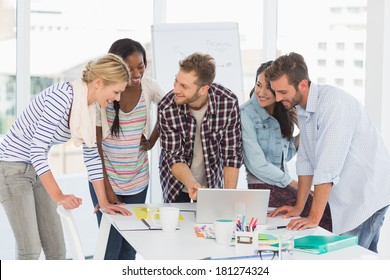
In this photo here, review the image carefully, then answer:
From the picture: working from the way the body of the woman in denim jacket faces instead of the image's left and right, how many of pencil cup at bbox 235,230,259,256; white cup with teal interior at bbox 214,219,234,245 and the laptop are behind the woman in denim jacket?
0

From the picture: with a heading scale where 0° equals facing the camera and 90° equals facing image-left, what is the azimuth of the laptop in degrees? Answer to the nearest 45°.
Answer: approximately 180°

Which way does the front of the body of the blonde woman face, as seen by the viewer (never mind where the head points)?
to the viewer's right

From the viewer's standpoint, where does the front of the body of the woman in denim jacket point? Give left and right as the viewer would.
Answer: facing the viewer and to the right of the viewer

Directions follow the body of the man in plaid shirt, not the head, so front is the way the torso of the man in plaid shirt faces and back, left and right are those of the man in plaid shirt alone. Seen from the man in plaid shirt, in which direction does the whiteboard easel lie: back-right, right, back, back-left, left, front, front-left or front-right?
back

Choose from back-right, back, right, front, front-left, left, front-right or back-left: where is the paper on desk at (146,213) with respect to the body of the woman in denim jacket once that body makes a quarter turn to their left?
back

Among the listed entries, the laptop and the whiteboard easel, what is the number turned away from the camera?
1

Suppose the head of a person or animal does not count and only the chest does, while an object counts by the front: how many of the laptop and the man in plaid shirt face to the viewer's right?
0

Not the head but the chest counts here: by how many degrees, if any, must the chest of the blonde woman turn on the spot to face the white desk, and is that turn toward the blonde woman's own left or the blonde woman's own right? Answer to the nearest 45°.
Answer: approximately 45° to the blonde woman's own right

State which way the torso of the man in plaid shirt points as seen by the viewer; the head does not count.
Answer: toward the camera

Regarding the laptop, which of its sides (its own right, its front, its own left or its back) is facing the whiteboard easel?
front

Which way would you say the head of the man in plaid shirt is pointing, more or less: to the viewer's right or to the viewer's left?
to the viewer's left

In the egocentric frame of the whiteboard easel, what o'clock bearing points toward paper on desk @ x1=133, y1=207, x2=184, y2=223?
The paper on desk is roughly at 12 o'clock from the whiteboard easel.

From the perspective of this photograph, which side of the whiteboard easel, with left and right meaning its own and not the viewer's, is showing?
front
